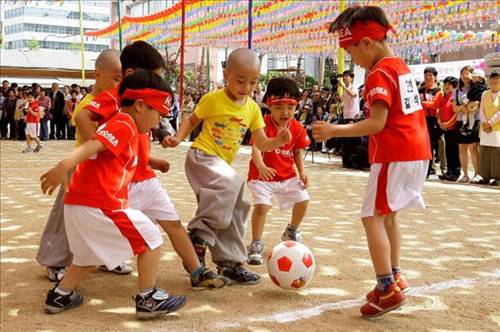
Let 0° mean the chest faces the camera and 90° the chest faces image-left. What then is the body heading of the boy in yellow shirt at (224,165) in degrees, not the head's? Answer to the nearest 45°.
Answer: approximately 315°

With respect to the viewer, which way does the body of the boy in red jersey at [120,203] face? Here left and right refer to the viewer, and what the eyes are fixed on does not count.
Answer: facing to the right of the viewer
